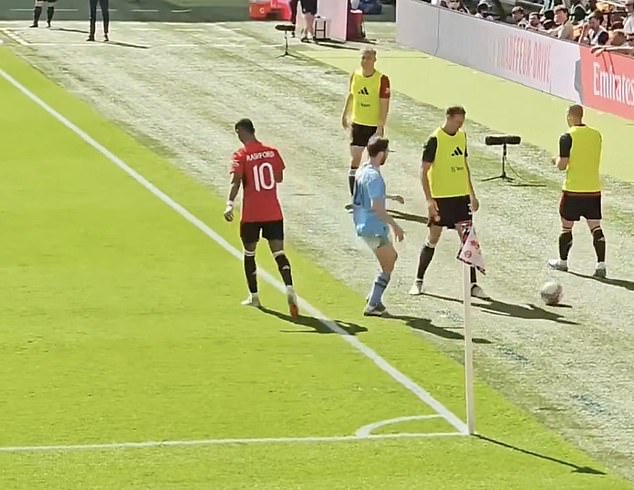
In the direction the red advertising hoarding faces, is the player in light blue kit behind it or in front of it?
in front

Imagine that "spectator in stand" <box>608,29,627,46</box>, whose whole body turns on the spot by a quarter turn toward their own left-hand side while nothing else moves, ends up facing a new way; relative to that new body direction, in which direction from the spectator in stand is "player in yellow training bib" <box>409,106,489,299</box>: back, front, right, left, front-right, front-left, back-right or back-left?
front-right

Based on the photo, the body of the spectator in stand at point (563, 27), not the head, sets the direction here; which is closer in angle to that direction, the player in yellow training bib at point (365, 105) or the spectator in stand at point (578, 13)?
the player in yellow training bib

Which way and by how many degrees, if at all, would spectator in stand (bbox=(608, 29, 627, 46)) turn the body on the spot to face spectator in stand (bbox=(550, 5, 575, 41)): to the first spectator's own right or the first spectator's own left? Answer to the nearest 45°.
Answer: approximately 90° to the first spectator's own right
